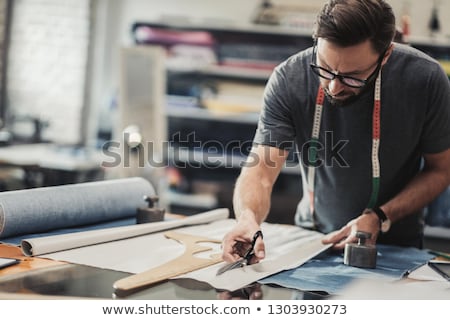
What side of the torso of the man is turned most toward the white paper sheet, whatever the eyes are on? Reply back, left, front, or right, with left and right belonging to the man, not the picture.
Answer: front

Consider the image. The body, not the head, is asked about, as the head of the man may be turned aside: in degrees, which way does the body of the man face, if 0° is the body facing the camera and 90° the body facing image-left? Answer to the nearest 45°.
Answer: approximately 45°

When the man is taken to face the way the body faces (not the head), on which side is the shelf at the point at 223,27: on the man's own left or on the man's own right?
on the man's own right

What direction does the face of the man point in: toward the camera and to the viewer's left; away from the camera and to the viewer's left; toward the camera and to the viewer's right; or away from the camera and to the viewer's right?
toward the camera and to the viewer's left

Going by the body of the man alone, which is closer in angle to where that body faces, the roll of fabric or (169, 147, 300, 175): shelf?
the roll of fabric

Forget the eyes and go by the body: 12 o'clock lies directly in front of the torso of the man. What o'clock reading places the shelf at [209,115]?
The shelf is roughly at 4 o'clock from the man.
